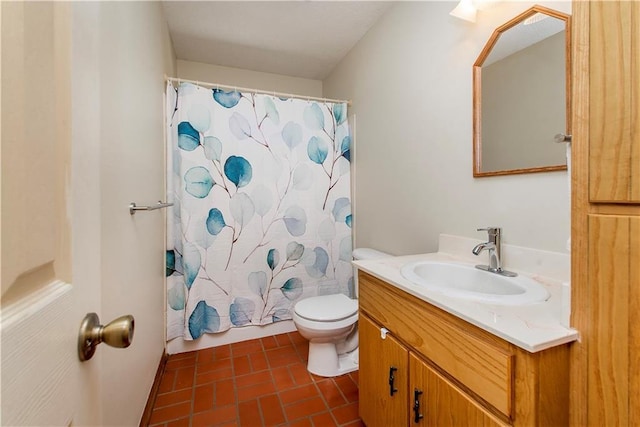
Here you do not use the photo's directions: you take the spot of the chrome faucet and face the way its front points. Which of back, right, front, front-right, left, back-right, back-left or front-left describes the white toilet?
front-right

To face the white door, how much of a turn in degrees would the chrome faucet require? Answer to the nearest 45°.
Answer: approximately 45° to its left

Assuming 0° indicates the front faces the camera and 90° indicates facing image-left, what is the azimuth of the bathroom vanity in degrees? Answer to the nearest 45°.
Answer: approximately 45°

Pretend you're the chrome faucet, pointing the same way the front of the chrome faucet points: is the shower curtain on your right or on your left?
on your right

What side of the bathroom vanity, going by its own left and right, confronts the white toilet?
right

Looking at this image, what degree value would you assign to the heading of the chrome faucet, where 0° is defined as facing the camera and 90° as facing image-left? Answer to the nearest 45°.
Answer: approximately 45°
